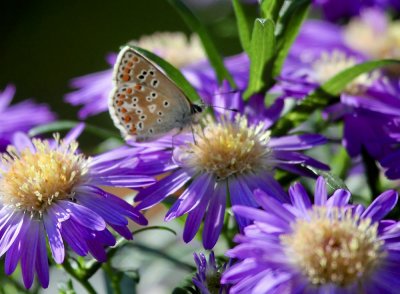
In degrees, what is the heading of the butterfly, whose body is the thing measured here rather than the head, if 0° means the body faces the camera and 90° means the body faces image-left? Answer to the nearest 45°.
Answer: approximately 270°

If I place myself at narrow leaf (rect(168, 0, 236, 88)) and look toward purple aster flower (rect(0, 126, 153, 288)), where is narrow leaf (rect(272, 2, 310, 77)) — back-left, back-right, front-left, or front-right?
back-left
